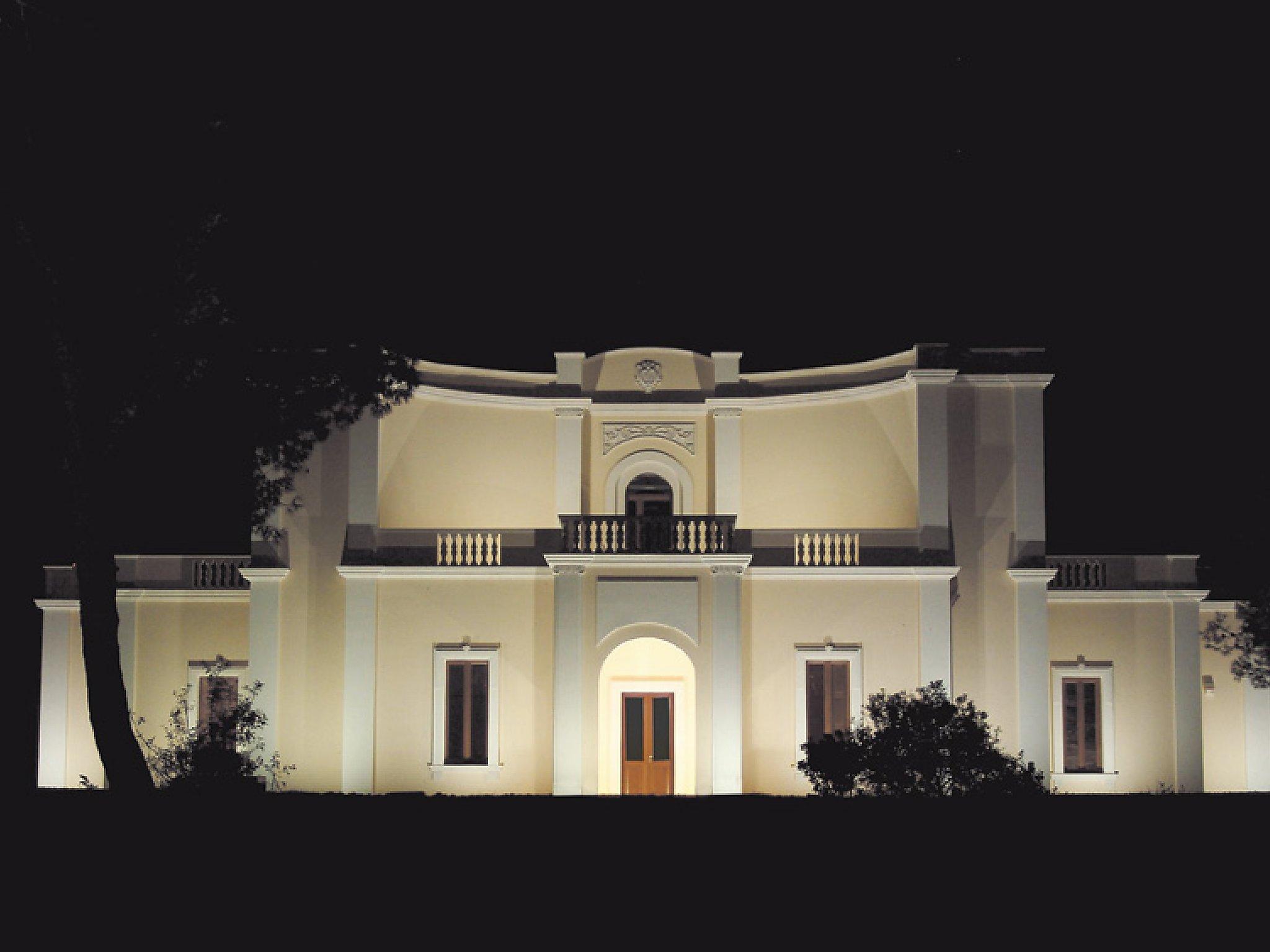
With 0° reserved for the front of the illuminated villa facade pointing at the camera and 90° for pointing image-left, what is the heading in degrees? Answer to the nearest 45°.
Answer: approximately 0°

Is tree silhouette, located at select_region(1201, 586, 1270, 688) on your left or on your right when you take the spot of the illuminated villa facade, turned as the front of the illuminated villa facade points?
on your left
